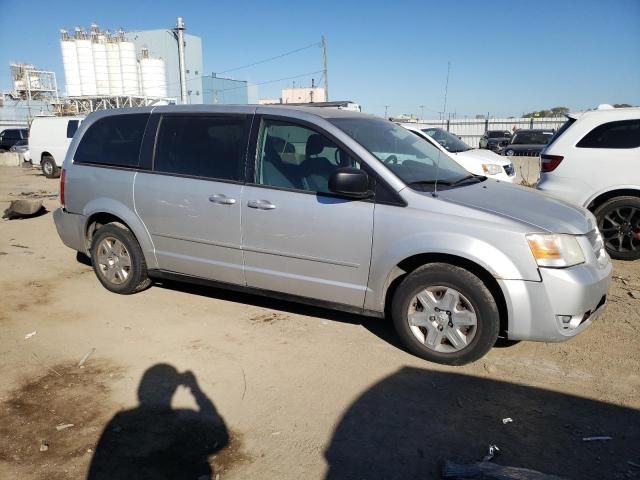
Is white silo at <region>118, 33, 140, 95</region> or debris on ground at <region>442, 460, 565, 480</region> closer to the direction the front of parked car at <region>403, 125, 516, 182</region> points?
the debris on ground

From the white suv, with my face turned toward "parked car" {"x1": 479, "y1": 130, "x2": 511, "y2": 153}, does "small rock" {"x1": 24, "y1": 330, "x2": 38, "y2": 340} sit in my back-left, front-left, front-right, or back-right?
back-left

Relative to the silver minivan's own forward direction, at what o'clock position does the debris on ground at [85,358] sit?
The debris on ground is roughly at 4 o'clock from the silver minivan.

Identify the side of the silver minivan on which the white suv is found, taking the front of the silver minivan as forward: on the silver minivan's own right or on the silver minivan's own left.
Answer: on the silver minivan's own left

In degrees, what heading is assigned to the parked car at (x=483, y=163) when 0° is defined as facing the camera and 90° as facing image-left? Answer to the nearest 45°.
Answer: approximately 315°

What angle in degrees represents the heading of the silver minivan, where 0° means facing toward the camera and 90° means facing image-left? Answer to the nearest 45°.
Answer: approximately 315°
